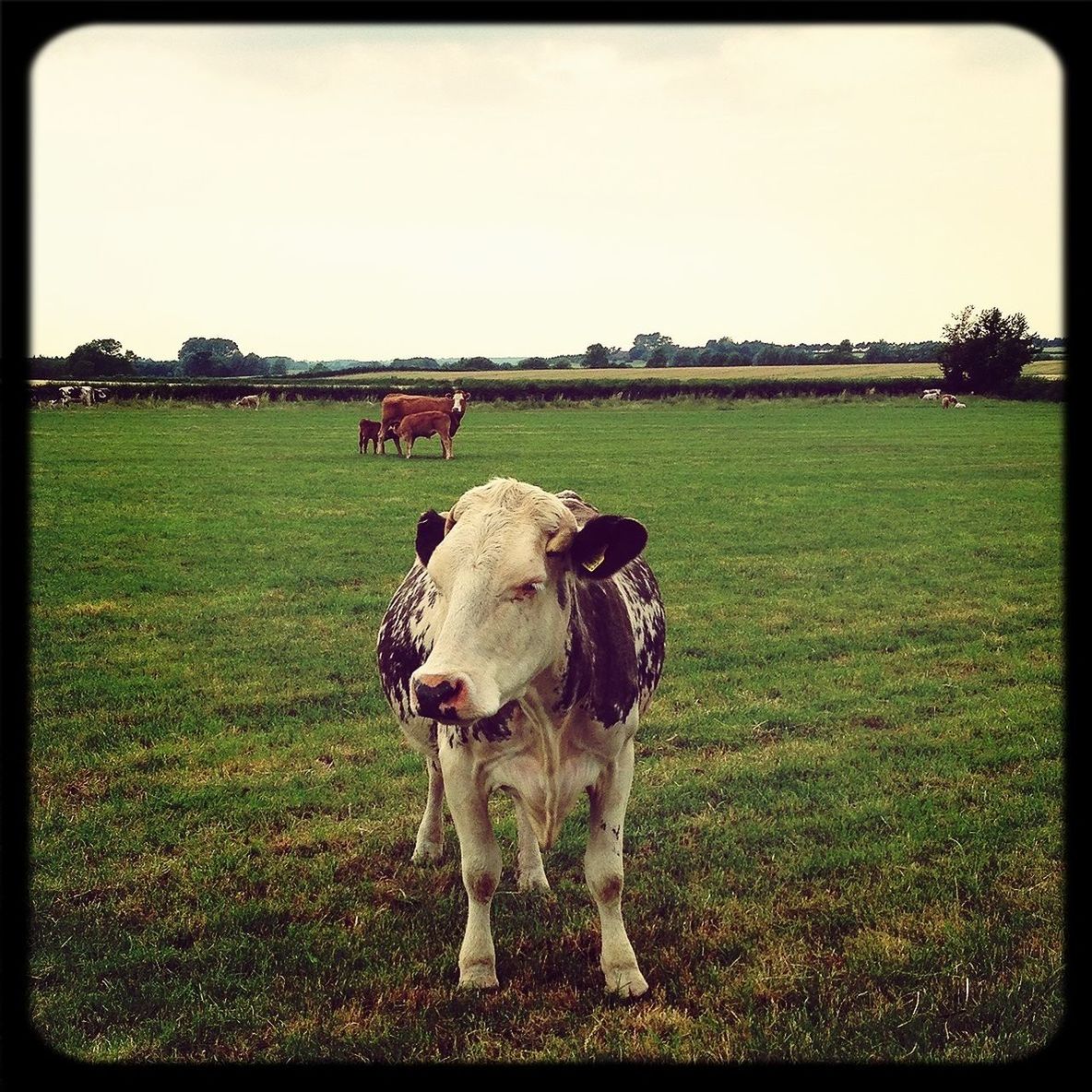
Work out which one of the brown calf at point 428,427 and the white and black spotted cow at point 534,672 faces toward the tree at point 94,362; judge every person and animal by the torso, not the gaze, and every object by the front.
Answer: the brown calf

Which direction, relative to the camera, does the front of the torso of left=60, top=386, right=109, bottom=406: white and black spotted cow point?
to the viewer's right

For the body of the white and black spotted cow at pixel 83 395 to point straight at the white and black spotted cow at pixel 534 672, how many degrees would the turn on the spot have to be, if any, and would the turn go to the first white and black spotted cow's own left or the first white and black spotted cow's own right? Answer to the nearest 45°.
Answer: approximately 90° to the first white and black spotted cow's own right

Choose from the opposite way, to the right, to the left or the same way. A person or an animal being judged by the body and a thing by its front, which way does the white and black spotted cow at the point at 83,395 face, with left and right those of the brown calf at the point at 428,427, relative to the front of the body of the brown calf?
the opposite way

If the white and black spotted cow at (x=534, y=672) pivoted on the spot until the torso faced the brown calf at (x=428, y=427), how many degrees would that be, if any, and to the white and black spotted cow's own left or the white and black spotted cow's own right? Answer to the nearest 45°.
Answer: approximately 180°

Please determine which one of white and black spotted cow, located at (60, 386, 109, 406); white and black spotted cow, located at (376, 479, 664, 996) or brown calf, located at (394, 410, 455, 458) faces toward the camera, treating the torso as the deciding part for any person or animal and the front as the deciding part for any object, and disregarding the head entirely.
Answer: white and black spotted cow, located at (376, 479, 664, 996)

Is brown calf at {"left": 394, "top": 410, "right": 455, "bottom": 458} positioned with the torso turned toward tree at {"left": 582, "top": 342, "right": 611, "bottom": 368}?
no

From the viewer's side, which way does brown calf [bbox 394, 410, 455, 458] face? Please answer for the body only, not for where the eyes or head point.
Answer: to the viewer's left

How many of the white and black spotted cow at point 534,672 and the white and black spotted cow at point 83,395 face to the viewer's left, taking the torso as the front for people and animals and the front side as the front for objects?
0

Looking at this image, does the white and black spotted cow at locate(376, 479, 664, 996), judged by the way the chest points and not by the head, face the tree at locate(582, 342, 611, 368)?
no

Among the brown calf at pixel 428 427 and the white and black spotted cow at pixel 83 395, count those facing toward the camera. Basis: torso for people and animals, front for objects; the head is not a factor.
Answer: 0

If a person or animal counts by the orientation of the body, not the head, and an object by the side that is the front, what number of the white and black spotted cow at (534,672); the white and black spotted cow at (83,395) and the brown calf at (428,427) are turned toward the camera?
1

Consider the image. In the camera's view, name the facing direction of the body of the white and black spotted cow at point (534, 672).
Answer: toward the camera
